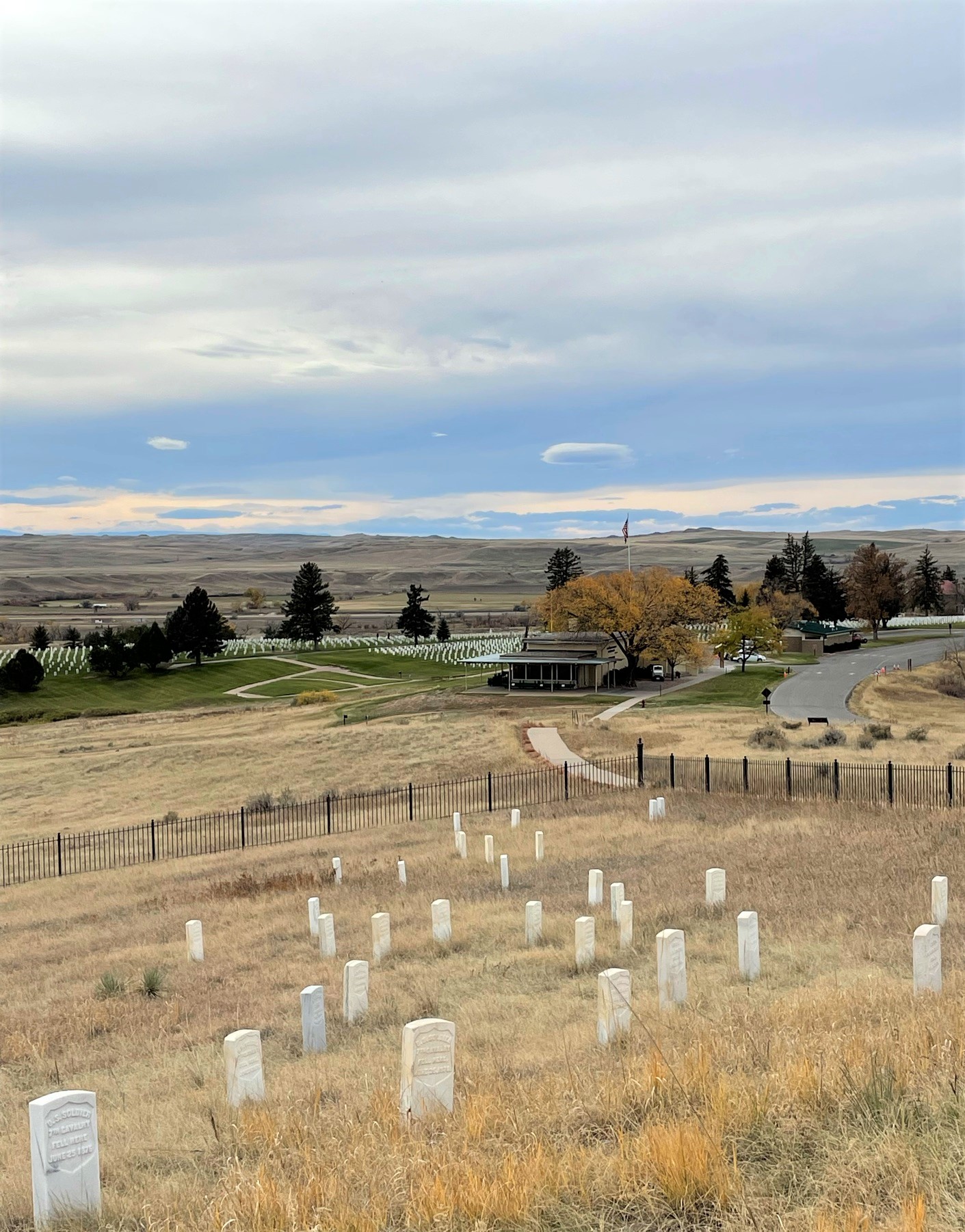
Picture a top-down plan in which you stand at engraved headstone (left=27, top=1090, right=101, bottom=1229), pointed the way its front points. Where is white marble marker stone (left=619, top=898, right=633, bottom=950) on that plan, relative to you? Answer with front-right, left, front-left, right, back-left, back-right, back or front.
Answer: left

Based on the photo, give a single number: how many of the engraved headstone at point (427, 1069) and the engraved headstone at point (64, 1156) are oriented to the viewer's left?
0

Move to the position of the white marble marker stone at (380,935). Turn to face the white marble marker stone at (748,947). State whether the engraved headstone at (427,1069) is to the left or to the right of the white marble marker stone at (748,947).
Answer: right

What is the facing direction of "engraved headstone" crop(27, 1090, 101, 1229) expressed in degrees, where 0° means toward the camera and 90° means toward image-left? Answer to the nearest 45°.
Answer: approximately 315°

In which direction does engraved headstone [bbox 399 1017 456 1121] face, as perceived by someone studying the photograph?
facing the viewer and to the right of the viewer

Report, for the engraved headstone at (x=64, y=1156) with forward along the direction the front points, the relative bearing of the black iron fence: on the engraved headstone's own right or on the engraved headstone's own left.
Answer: on the engraved headstone's own left

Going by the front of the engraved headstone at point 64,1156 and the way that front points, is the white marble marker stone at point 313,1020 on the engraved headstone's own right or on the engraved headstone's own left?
on the engraved headstone's own left

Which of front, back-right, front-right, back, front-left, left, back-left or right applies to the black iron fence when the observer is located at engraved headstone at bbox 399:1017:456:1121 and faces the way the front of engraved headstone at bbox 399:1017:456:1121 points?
back-left

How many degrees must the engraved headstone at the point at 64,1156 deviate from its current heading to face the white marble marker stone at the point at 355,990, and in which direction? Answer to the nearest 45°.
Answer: approximately 90° to its left

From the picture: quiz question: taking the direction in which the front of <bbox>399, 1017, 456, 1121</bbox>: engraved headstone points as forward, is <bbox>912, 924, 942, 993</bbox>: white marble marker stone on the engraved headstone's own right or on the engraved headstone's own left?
on the engraved headstone's own left
